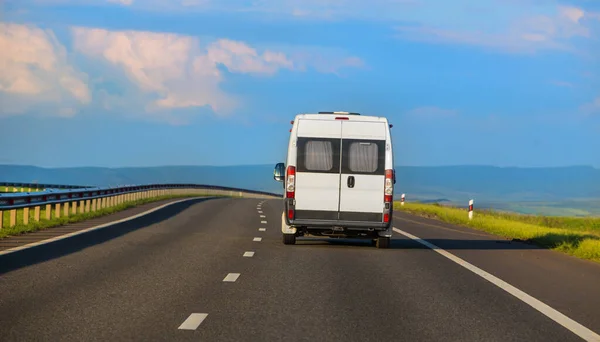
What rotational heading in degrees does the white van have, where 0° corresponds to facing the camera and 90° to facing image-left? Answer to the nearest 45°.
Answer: approximately 180°

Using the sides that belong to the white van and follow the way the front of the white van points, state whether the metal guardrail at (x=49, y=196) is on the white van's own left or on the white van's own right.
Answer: on the white van's own left
